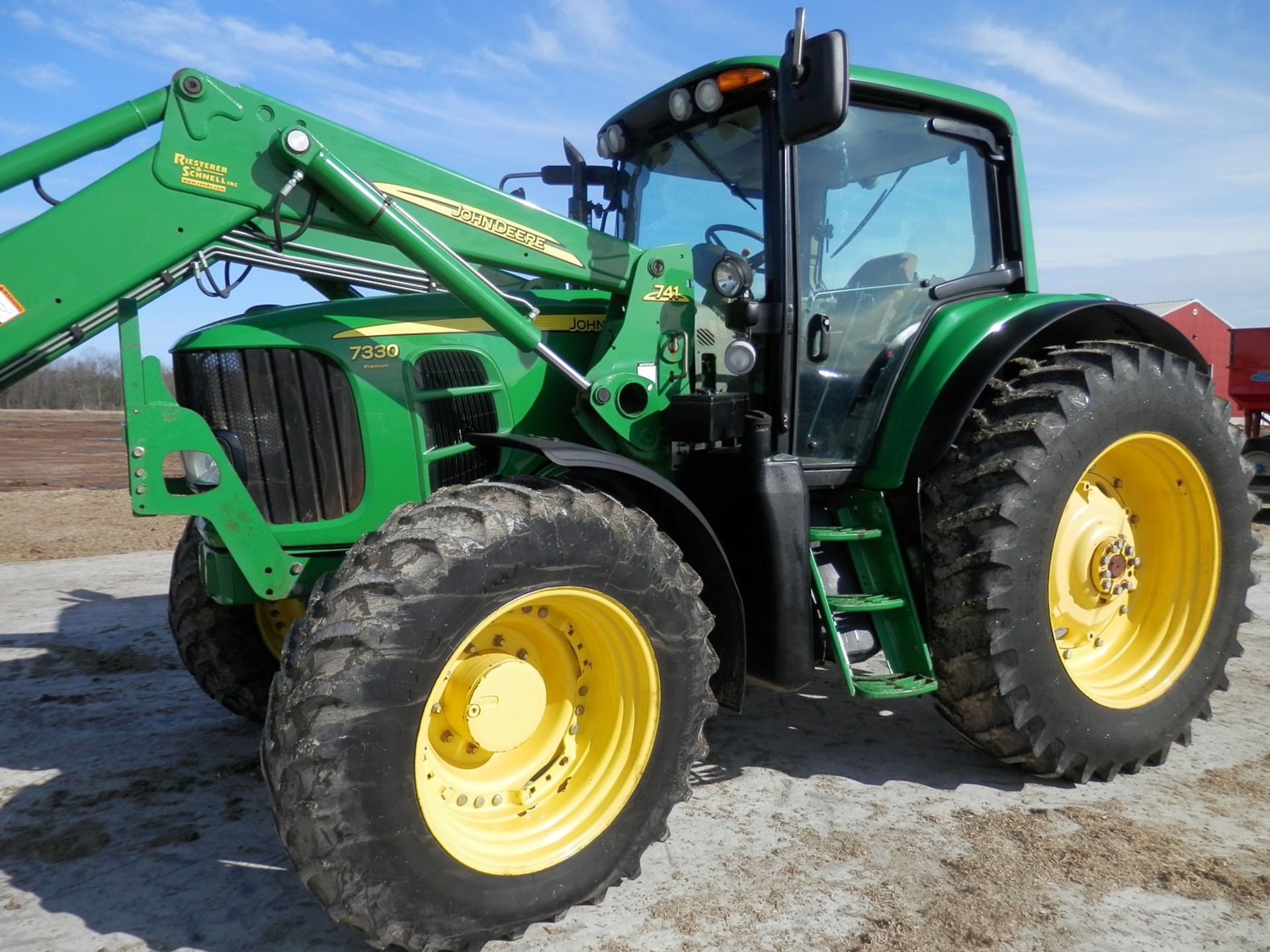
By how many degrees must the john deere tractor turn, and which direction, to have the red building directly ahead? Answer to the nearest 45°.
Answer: approximately 180°
